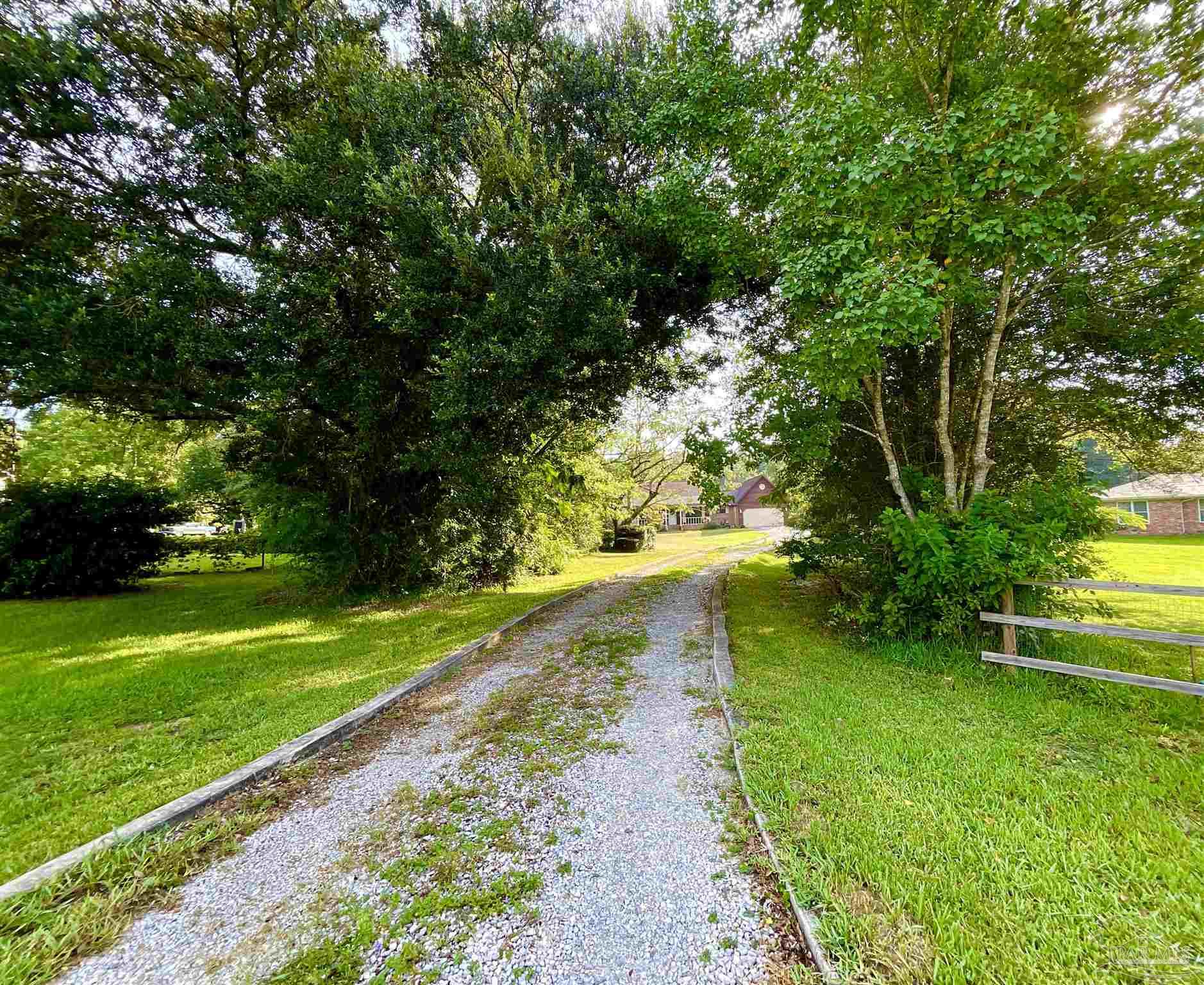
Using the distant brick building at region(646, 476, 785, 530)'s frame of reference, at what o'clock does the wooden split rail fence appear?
The wooden split rail fence is roughly at 12 o'clock from the distant brick building.

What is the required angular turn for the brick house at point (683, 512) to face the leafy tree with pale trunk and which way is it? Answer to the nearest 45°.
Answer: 0° — it already faces it

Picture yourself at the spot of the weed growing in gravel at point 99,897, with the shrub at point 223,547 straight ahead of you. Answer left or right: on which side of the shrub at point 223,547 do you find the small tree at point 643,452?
right

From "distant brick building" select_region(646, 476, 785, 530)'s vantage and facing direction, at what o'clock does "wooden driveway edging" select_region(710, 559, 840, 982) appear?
The wooden driveway edging is roughly at 12 o'clock from the distant brick building.

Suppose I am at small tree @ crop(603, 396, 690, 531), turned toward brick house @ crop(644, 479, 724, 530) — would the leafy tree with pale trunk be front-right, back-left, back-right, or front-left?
back-right

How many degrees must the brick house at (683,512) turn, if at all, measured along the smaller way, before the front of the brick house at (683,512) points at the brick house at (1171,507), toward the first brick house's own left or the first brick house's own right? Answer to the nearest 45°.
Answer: approximately 45° to the first brick house's own left

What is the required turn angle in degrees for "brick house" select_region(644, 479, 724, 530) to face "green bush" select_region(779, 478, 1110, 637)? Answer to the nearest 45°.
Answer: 0° — it already faces it

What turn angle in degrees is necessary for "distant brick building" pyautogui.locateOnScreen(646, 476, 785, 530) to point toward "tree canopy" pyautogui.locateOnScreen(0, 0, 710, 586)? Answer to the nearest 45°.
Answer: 0° — it already faces it

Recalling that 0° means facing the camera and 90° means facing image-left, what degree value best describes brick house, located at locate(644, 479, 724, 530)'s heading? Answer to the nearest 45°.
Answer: approximately 0°

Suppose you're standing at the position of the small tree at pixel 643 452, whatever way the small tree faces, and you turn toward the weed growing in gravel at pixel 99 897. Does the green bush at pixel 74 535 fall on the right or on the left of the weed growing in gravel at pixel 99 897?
right
